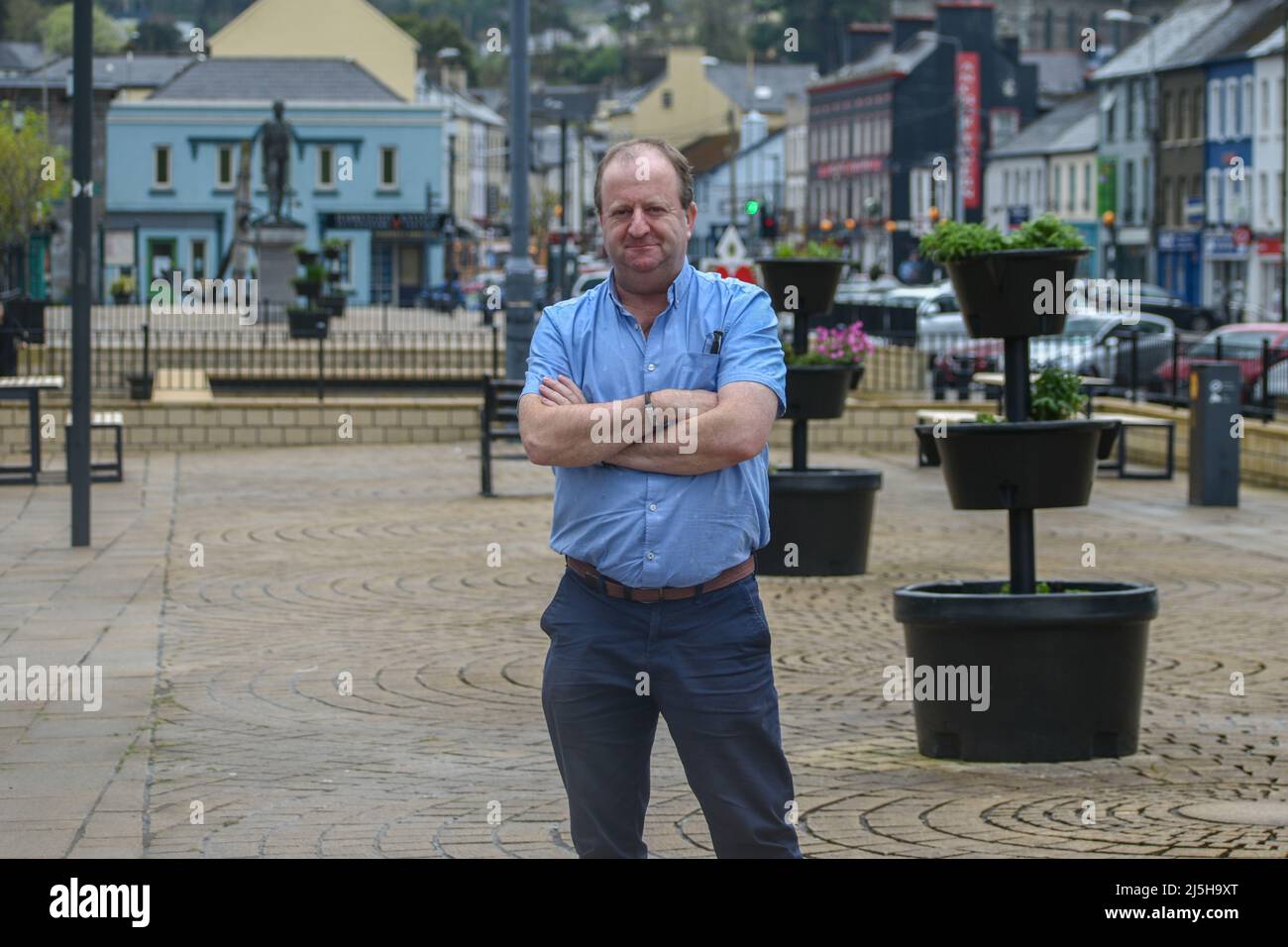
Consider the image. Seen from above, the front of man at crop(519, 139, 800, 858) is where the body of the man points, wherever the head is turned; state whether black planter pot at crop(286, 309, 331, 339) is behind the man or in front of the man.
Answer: behind

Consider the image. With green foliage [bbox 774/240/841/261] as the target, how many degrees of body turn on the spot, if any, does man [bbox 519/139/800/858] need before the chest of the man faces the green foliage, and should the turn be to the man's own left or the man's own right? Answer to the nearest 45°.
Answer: approximately 180°

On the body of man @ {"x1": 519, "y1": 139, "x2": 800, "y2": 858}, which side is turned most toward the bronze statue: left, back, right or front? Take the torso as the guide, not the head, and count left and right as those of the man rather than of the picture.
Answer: back

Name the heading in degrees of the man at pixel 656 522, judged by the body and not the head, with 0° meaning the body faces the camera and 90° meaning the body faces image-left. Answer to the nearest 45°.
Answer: approximately 0°

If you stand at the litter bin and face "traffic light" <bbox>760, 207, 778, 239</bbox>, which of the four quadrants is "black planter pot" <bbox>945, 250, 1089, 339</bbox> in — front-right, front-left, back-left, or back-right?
back-left

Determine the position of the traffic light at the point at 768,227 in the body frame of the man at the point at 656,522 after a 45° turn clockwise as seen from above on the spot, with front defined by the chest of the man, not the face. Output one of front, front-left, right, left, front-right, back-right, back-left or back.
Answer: back-right

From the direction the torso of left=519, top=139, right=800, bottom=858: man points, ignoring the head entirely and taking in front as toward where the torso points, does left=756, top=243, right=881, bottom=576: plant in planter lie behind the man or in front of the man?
behind

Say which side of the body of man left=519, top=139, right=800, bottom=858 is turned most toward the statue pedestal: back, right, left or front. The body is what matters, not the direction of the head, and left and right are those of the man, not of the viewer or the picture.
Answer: back
